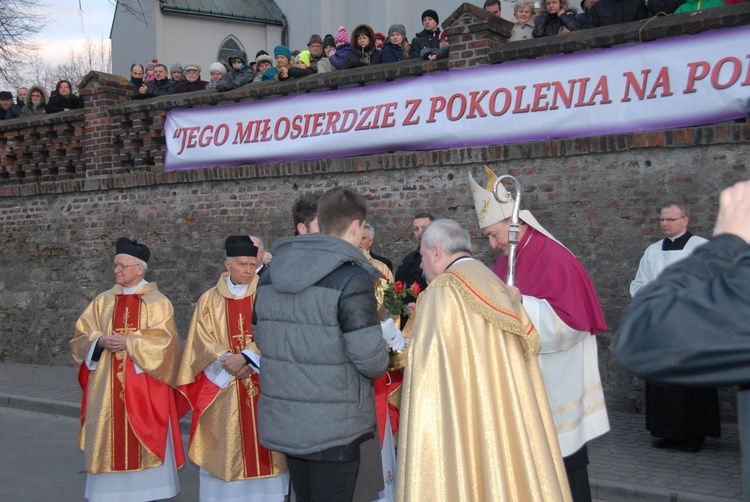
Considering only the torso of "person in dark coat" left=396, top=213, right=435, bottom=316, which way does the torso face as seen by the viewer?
toward the camera

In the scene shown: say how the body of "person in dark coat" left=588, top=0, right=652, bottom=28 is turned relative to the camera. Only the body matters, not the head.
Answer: toward the camera

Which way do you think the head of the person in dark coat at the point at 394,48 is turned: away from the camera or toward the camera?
toward the camera

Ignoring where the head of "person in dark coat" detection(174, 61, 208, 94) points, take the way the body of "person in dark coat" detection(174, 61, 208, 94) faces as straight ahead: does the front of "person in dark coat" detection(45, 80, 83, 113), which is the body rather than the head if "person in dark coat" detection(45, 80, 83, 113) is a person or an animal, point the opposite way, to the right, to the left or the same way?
the same way

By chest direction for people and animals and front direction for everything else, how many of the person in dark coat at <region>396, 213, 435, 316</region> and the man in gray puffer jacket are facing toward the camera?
1

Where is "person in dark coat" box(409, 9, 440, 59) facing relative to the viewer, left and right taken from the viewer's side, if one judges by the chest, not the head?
facing the viewer

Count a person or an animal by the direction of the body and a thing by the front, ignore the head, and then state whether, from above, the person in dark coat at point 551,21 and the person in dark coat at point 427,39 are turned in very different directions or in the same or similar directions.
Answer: same or similar directions

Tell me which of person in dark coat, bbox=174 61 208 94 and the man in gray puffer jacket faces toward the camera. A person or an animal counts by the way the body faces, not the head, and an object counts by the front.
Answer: the person in dark coat

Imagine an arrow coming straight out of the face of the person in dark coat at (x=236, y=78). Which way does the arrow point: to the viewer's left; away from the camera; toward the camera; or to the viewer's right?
toward the camera

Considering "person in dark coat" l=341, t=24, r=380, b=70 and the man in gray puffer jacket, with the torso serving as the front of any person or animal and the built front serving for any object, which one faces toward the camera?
the person in dark coat

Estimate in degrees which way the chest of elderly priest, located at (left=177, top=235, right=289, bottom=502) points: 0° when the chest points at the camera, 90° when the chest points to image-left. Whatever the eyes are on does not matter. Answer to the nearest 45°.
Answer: approximately 315°

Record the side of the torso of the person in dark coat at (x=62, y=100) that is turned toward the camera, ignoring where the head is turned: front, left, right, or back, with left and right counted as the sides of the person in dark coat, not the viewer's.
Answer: front

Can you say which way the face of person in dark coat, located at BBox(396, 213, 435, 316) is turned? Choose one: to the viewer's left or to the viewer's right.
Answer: to the viewer's left
